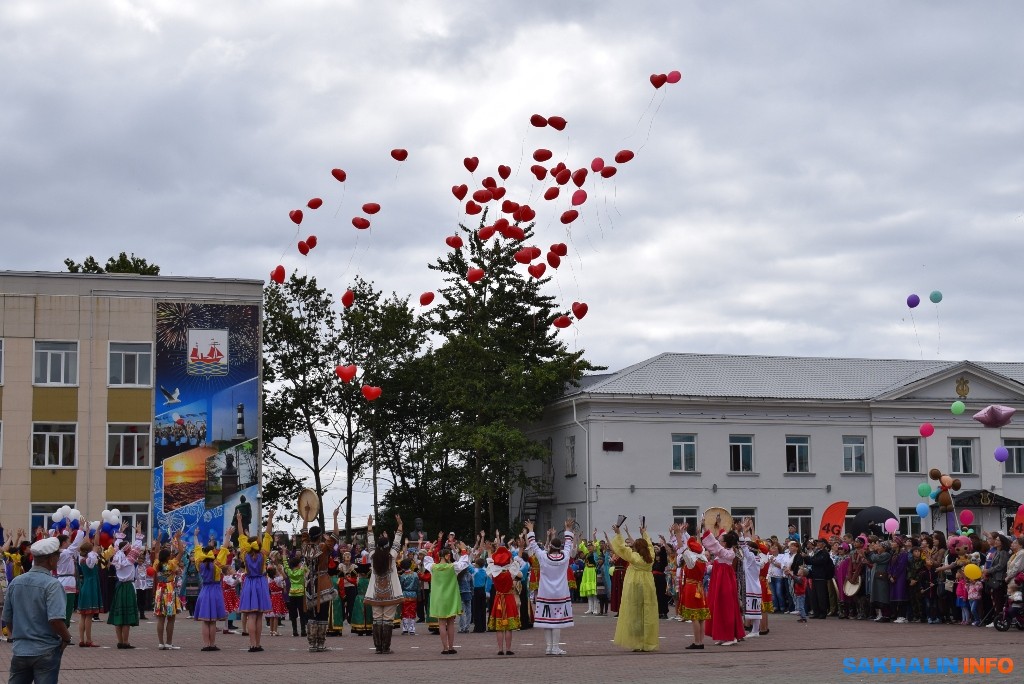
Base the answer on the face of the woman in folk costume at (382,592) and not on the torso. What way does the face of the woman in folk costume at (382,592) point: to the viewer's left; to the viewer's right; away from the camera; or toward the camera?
away from the camera

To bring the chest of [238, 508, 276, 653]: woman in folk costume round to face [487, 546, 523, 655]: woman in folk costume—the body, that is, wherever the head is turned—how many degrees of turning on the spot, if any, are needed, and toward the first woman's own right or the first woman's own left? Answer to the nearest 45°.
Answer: approximately 90° to the first woman's own right

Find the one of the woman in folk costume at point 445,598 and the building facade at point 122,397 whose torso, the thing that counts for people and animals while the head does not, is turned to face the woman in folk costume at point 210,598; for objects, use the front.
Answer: the building facade

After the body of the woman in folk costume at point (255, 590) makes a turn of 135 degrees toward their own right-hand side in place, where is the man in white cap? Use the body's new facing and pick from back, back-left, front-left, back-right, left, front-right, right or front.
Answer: front-right

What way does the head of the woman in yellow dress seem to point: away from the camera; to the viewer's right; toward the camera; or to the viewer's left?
away from the camera

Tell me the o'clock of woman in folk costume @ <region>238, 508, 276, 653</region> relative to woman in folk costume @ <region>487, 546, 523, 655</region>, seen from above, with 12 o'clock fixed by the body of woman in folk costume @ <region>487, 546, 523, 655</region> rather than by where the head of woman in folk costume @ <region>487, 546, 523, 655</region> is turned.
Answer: woman in folk costume @ <region>238, 508, 276, 653</region> is roughly at 9 o'clock from woman in folk costume @ <region>487, 546, 523, 655</region>.

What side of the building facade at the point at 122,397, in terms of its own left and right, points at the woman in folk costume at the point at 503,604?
front

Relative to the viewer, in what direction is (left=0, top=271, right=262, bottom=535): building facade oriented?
toward the camera

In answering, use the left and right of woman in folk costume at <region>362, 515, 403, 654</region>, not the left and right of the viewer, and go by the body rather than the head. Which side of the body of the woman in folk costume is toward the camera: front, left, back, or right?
back

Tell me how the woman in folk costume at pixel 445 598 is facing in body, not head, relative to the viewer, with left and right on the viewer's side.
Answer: facing away from the viewer

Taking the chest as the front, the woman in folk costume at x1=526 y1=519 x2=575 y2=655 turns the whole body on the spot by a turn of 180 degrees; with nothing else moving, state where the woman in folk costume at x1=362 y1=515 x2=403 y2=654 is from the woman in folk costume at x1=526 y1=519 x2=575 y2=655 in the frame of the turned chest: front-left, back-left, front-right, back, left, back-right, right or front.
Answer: right

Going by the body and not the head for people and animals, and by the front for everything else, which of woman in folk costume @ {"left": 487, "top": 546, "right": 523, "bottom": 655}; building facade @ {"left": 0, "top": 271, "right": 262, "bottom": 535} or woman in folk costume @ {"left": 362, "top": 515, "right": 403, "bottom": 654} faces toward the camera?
the building facade

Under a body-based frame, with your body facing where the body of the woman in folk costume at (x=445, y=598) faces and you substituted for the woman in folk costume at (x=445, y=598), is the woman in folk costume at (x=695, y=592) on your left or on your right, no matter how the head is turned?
on your right

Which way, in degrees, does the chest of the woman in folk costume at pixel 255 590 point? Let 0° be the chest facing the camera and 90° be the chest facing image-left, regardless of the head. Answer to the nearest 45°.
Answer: approximately 180°

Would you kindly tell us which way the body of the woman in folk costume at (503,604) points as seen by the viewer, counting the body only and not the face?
away from the camera

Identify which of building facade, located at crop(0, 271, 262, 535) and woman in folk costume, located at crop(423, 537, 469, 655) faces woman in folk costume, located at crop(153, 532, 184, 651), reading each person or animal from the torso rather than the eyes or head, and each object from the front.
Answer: the building facade

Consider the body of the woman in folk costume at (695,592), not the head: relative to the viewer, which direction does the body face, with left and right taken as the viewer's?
facing away from the viewer and to the left of the viewer

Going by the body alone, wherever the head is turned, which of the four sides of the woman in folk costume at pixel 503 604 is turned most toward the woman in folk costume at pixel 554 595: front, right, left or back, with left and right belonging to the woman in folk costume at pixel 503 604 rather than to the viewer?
right

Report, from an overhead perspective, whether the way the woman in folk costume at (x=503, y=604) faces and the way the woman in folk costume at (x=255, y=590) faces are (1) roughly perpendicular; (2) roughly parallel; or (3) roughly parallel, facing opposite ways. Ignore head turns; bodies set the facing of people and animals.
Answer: roughly parallel
